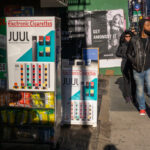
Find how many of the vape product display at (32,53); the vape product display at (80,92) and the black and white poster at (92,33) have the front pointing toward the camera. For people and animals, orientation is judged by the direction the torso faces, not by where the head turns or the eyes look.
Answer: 3

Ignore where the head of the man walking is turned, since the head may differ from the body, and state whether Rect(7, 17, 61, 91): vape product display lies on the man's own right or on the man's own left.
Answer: on the man's own right

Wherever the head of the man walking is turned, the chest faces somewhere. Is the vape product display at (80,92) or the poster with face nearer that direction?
the vape product display

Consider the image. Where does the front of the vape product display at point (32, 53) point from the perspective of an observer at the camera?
facing the viewer

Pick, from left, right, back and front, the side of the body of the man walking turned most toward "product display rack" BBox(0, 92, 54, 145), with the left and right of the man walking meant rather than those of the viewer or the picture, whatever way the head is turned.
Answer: right

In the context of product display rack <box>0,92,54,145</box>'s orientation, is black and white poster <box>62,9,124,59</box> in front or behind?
behind

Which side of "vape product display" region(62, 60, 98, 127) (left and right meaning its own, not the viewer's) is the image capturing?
front

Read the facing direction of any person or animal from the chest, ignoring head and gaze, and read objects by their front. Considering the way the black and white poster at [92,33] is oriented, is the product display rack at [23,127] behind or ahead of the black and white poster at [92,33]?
ahead

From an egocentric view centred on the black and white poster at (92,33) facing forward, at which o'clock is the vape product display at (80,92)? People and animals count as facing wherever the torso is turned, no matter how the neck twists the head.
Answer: The vape product display is roughly at 12 o'clock from the black and white poster.

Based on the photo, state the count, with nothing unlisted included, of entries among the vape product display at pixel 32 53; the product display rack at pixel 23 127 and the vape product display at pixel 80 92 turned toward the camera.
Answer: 3

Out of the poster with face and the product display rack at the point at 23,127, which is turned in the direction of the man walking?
the poster with face

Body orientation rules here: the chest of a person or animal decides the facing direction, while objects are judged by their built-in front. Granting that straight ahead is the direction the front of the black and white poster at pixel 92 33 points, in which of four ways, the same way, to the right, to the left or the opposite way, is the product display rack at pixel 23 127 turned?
the same way

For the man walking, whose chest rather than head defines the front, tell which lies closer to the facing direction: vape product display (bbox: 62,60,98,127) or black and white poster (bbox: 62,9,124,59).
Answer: the vape product display

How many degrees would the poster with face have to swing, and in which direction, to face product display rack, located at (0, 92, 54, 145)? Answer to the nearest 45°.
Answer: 0° — it already faces it

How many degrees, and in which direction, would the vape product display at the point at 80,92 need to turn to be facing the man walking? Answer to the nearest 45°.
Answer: approximately 135° to its left

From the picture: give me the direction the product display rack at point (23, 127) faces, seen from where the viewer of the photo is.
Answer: facing the viewer

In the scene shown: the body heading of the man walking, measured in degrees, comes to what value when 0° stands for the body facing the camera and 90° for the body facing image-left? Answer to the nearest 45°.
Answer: approximately 315°

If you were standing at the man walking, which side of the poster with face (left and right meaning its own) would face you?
front

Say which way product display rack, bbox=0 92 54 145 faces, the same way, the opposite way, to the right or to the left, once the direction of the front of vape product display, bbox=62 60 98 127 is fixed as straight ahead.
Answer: the same way
